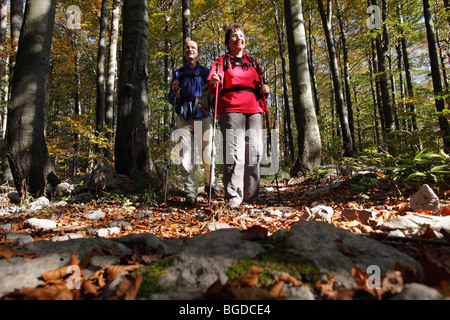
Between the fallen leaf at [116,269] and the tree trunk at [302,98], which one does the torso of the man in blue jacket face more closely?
the fallen leaf

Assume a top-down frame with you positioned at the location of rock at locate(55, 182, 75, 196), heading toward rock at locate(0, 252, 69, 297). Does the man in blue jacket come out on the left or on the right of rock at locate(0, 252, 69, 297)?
left

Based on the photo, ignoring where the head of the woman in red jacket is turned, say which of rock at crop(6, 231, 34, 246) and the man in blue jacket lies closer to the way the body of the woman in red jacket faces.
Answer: the rock

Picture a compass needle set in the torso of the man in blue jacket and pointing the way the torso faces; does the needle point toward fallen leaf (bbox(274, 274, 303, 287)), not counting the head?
yes

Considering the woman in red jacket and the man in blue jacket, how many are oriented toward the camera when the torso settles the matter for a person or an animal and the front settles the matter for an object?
2

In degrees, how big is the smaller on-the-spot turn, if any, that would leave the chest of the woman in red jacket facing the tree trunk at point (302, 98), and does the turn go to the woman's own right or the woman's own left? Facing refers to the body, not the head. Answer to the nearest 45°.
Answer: approximately 135° to the woman's own left

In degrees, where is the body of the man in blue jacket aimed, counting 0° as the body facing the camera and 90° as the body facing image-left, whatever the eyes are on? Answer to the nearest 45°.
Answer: approximately 0°

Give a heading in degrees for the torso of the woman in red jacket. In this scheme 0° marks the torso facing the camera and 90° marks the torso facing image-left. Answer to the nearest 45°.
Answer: approximately 0°

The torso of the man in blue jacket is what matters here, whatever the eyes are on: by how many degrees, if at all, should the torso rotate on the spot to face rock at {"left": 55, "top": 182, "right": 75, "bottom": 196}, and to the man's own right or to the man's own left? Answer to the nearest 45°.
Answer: approximately 90° to the man's own right

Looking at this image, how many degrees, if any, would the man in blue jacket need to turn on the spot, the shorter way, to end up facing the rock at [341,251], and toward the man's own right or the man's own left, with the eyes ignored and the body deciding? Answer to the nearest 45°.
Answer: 0° — they already face it

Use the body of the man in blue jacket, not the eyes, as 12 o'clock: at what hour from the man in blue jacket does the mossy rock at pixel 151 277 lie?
The mossy rock is roughly at 12 o'clock from the man in blue jacket.

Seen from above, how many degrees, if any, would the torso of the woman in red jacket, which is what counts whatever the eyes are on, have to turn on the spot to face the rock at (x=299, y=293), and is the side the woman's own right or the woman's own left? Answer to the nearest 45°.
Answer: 0° — they already face it
